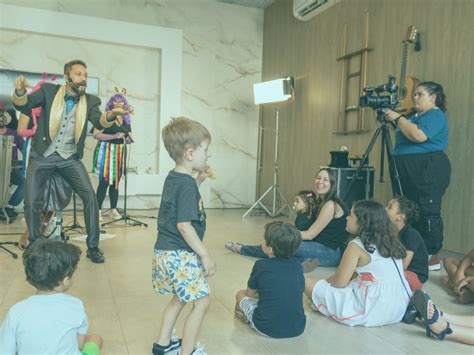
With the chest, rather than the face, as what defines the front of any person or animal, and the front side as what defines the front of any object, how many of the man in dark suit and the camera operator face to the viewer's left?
1

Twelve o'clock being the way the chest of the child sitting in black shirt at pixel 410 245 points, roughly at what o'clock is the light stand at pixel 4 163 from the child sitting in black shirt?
The light stand is roughly at 12 o'clock from the child sitting in black shirt.

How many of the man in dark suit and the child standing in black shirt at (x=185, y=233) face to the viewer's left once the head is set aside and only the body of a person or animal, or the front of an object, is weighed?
0

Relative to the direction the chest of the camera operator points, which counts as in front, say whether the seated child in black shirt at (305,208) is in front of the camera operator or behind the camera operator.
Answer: in front

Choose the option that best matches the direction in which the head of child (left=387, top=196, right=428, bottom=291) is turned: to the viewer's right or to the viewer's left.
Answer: to the viewer's left

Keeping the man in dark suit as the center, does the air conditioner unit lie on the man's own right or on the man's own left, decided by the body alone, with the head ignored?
on the man's own left

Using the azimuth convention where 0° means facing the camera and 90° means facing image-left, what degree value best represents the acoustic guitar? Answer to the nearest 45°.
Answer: approximately 45°

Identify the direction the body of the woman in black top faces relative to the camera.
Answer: to the viewer's left

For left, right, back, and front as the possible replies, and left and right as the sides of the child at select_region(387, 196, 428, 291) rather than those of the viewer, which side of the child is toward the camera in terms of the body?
left

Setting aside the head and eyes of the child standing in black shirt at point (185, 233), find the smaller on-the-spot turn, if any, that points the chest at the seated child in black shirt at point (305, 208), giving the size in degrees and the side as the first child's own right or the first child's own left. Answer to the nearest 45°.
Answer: approximately 45° to the first child's own left

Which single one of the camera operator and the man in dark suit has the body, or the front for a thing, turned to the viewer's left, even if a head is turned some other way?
the camera operator

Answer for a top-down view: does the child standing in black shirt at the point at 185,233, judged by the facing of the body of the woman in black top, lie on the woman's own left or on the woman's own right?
on the woman's own left

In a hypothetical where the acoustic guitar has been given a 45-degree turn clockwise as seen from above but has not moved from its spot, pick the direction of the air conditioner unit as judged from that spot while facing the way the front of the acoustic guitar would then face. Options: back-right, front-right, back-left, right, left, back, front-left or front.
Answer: front-right

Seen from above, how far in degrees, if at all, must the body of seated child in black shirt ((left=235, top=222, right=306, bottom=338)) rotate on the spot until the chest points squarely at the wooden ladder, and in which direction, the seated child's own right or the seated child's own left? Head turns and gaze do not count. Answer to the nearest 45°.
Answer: approximately 45° to the seated child's own right

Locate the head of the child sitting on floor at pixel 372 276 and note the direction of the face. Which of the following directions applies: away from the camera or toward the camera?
away from the camera

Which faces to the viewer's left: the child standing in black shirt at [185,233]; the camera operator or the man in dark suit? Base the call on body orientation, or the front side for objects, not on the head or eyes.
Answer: the camera operator
